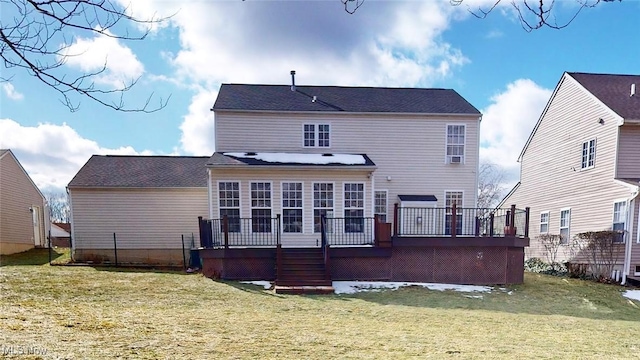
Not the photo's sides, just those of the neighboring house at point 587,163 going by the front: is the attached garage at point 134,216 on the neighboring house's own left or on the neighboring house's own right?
on the neighboring house's own left

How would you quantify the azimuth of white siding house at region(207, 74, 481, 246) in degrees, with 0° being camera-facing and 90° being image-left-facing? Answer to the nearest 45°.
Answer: approximately 180°

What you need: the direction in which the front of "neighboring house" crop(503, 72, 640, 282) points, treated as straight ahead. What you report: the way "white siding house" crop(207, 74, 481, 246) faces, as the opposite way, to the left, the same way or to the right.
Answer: the same way

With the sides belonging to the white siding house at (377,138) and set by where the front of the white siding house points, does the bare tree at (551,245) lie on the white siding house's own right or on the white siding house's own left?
on the white siding house's own right

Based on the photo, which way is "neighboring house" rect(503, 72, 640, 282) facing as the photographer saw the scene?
facing away from the viewer and to the left of the viewer

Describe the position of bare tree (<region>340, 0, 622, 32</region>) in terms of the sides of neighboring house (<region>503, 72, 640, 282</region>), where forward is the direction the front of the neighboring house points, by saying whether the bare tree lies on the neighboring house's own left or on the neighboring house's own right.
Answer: on the neighboring house's own left

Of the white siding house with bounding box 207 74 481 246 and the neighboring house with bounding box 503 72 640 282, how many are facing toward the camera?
0
